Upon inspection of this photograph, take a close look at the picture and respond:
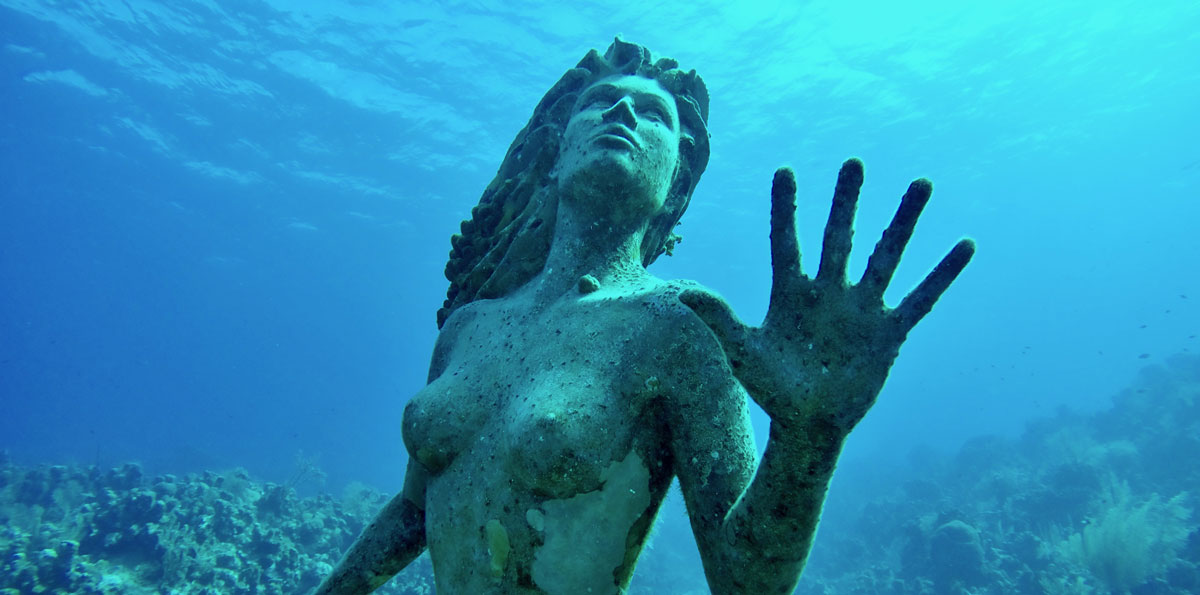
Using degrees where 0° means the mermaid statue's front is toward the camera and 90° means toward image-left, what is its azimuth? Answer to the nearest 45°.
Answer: approximately 45°
